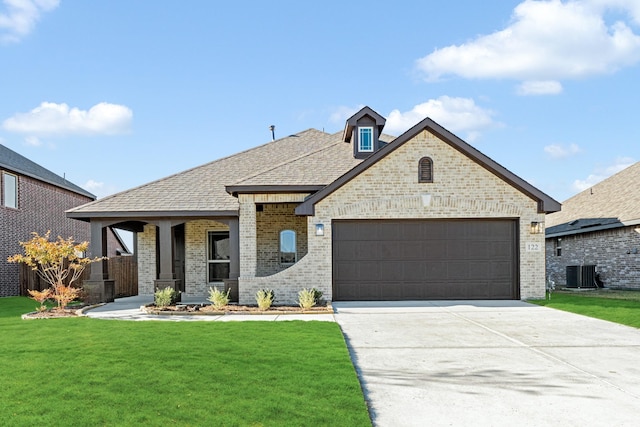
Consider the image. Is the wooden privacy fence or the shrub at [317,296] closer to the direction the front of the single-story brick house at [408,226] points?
the shrub

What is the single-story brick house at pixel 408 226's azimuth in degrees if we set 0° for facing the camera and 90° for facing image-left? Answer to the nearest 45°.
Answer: approximately 0°

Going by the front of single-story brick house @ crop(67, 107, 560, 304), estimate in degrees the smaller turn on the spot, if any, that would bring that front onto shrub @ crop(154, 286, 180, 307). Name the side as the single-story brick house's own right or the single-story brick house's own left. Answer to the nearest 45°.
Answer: approximately 90° to the single-story brick house's own right

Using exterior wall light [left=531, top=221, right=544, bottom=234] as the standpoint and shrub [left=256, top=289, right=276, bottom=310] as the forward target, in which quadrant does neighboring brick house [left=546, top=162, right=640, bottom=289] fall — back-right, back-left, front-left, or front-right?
back-right

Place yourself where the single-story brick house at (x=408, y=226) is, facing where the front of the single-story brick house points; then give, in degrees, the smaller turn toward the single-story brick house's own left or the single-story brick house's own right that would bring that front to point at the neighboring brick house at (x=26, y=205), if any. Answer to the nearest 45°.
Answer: approximately 135° to the single-story brick house's own right

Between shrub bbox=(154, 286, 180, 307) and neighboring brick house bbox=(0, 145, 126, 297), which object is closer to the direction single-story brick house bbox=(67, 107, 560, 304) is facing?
the shrub
